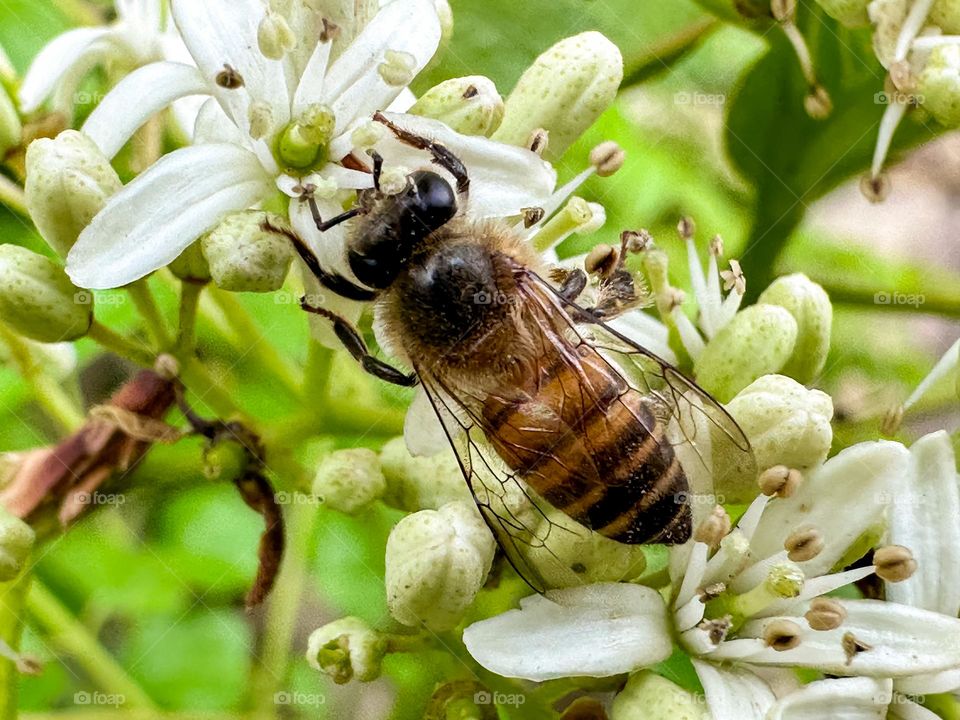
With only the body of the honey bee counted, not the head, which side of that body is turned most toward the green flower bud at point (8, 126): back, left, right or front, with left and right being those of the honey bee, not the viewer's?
front

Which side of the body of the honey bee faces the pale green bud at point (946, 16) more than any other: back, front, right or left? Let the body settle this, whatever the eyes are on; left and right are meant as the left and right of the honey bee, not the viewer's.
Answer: right

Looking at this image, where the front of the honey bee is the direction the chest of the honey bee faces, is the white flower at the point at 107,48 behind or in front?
in front

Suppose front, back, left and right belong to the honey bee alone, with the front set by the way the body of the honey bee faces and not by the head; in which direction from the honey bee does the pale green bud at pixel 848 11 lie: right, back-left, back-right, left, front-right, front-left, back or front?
right

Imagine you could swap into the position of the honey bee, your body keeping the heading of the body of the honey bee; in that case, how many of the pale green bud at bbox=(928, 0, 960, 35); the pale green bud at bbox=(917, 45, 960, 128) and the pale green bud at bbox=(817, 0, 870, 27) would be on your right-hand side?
3

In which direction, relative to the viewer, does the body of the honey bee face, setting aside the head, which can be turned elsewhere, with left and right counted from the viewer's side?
facing away from the viewer and to the left of the viewer
